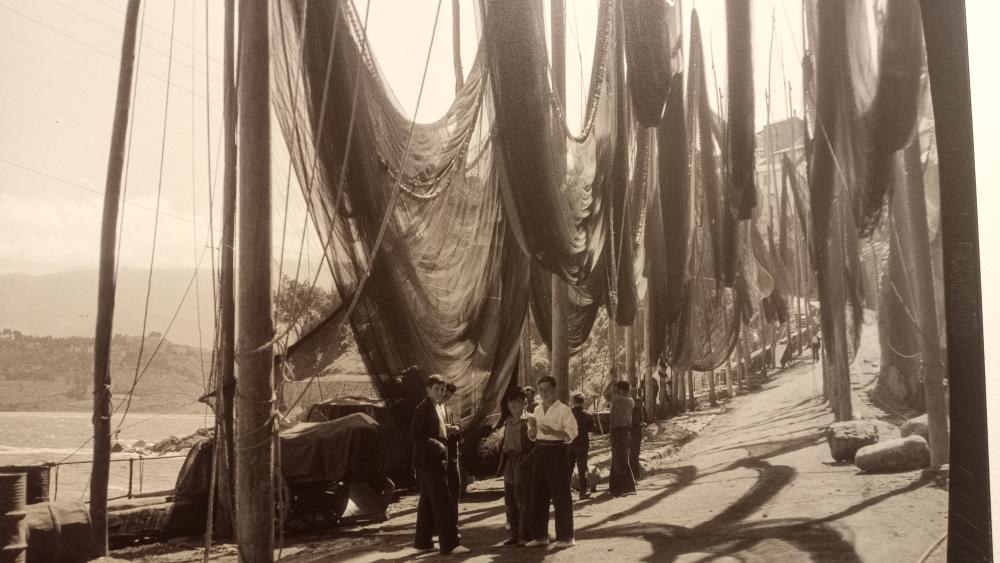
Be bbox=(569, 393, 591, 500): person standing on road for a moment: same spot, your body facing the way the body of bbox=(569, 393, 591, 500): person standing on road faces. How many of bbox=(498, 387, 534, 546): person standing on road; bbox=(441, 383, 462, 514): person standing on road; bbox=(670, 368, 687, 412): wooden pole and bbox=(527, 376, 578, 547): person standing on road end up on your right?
1

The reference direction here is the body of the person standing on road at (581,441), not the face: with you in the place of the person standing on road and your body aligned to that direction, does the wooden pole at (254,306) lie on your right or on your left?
on your left
